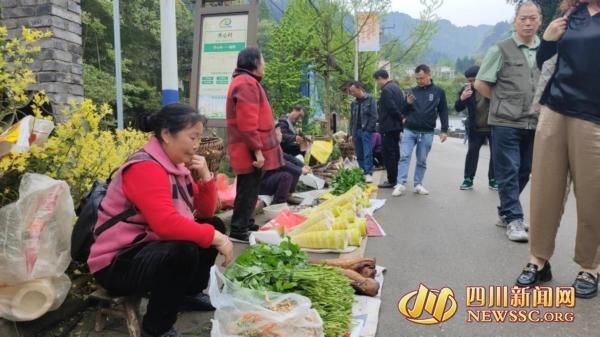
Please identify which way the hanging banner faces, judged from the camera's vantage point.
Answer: facing the viewer

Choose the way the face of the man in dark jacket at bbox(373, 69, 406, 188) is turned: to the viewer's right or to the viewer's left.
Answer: to the viewer's left

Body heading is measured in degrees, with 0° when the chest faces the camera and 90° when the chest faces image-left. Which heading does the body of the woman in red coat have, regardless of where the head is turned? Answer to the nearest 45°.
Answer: approximately 270°

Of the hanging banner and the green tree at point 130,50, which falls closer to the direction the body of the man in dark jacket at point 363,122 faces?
the green tree

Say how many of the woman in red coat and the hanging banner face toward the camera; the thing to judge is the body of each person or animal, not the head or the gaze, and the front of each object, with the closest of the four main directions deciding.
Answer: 1

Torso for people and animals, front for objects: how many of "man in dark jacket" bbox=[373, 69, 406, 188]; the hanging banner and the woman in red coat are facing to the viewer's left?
1

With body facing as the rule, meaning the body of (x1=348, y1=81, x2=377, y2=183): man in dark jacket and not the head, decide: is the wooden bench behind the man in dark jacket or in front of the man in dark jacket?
in front

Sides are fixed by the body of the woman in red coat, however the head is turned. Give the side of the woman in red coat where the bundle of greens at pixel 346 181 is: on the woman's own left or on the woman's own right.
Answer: on the woman's own left

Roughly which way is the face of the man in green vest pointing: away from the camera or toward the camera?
toward the camera

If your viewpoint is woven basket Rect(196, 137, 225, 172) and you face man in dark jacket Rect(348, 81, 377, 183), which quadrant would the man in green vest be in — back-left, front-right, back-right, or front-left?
front-right
